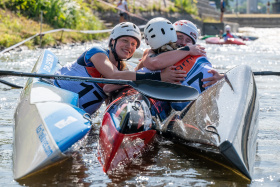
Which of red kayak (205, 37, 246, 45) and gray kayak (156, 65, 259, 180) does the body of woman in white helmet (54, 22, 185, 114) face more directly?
the gray kayak

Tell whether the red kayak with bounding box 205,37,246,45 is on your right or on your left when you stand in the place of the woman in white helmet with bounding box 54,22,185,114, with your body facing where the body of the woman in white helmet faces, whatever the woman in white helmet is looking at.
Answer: on your left

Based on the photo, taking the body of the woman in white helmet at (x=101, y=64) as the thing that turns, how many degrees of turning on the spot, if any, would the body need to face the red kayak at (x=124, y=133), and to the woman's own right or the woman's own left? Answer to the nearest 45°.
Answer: approximately 45° to the woman's own right

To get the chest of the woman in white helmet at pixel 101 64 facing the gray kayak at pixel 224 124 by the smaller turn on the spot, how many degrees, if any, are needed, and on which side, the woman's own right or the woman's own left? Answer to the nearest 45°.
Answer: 0° — they already face it

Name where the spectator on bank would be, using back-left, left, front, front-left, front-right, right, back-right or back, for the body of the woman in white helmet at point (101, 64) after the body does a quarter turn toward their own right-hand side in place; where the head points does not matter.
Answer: back-right

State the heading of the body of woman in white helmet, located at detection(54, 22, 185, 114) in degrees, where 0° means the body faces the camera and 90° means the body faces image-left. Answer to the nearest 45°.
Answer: approximately 315°
